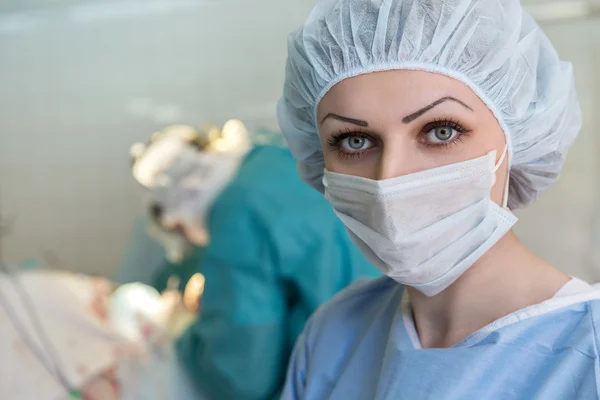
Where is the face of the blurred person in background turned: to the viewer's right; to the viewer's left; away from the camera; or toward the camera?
to the viewer's left

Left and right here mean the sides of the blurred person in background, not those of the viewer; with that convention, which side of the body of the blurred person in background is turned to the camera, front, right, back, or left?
left
